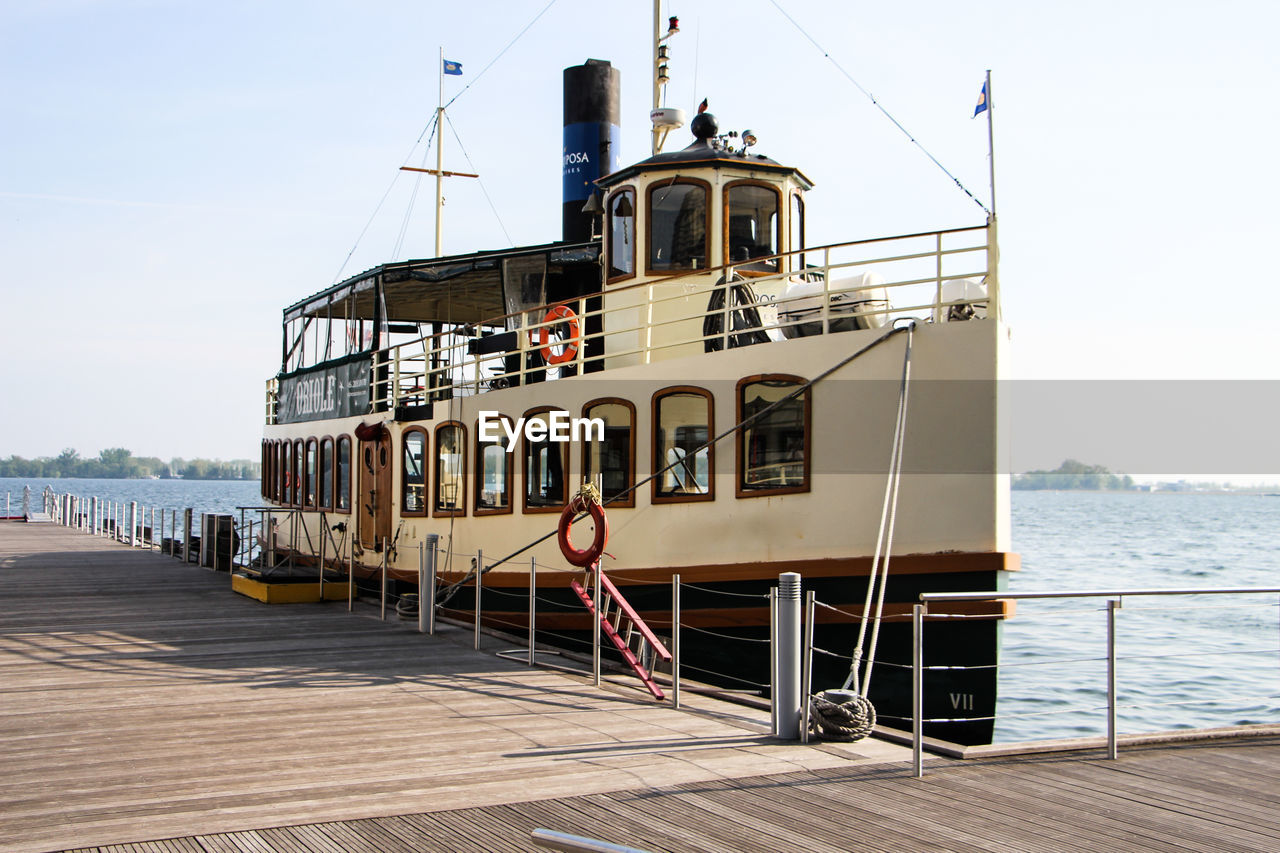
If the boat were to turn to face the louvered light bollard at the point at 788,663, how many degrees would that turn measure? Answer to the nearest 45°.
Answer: approximately 45° to its right

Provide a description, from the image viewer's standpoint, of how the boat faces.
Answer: facing the viewer and to the right of the viewer
